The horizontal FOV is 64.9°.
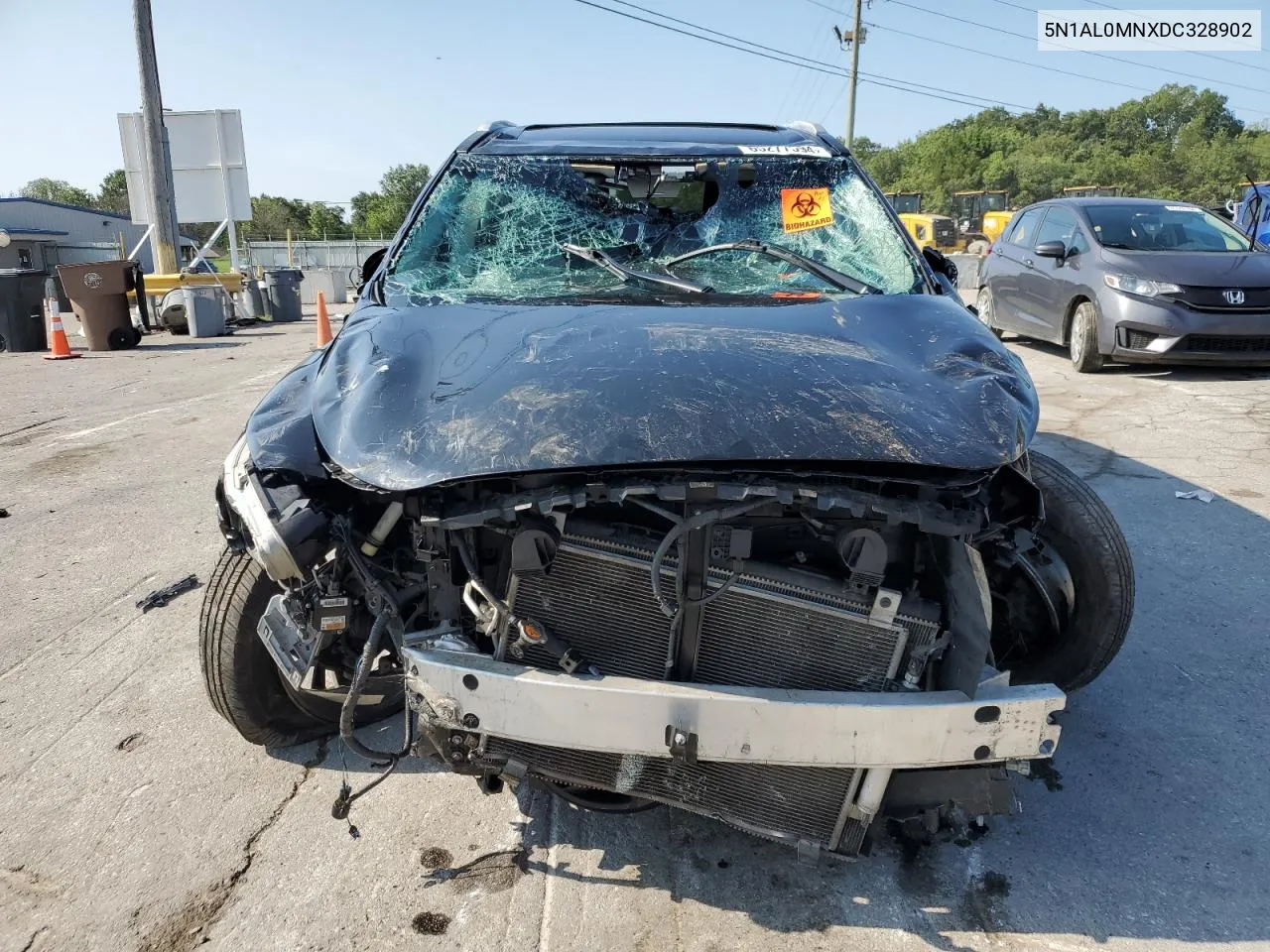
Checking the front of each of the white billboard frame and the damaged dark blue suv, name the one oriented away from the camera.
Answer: the white billboard frame

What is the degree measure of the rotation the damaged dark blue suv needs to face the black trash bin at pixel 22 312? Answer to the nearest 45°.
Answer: approximately 135° to its right

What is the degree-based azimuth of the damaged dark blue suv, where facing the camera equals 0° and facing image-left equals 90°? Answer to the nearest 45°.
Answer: approximately 0°

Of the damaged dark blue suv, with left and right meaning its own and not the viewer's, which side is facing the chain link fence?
back

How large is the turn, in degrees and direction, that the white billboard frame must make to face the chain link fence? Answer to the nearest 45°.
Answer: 0° — it already faces it

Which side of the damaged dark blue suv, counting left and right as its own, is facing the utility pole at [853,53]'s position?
back

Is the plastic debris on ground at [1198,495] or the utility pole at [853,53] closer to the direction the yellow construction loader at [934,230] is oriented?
the utility pole

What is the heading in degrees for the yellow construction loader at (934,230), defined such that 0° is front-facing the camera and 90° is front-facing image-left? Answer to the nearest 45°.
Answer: approximately 135°

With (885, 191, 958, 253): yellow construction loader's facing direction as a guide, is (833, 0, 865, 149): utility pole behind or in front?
in front

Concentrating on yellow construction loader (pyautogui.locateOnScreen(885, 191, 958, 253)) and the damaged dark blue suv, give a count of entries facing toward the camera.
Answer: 1

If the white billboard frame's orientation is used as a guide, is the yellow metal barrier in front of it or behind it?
behind

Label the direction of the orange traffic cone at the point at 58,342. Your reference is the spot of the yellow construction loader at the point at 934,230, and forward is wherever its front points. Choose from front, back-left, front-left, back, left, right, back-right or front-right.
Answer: left

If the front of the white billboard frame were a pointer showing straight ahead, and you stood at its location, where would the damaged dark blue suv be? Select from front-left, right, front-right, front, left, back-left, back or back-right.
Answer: back

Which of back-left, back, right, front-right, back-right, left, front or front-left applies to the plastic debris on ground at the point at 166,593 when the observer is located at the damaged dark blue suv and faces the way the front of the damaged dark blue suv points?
back-right
